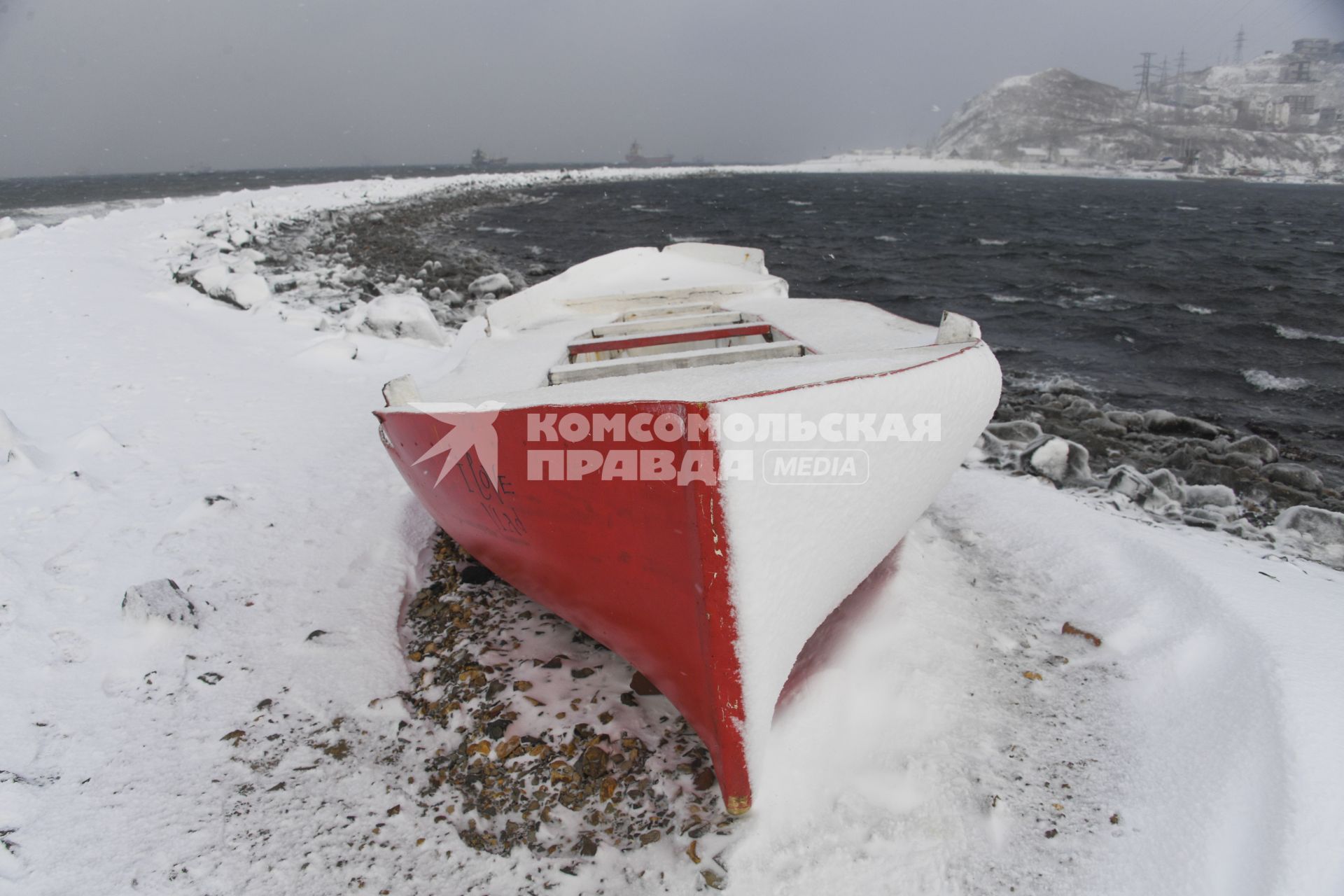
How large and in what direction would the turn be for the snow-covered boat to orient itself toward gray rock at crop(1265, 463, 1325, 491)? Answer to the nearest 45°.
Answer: approximately 135° to its left

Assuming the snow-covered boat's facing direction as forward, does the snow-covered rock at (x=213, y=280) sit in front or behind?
behind

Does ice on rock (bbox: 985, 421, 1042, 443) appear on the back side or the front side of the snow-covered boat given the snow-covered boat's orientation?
on the back side

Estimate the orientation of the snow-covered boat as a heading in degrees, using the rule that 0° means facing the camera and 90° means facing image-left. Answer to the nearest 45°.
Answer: approximately 0°

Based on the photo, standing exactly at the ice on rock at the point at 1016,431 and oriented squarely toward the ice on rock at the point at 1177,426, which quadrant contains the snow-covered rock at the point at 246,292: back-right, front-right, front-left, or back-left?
back-left
